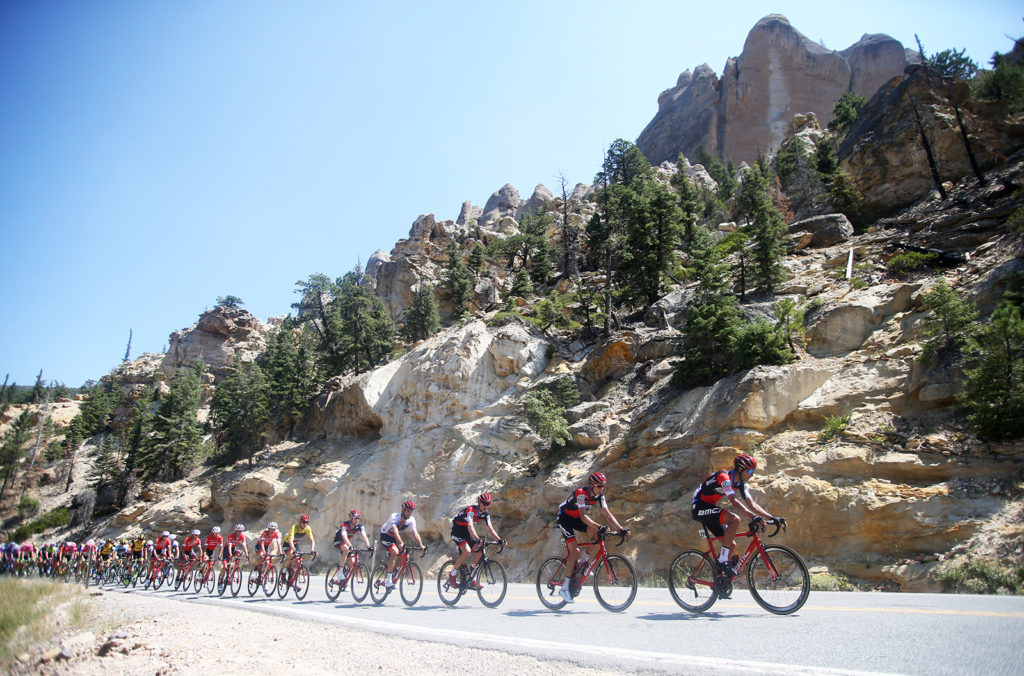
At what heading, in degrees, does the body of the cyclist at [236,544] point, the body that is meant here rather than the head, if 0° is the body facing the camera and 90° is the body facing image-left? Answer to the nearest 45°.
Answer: approximately 315°

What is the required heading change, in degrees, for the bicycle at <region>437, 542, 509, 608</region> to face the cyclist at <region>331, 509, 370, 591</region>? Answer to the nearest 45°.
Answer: approximately 180°

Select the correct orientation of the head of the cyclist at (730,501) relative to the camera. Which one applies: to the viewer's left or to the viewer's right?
to the viewer's right

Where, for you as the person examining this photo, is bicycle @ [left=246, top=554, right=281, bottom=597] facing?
facing the viewer and to the right of the viewer

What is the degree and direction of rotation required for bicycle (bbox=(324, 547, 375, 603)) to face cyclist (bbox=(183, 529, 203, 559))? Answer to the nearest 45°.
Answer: approximately 180°

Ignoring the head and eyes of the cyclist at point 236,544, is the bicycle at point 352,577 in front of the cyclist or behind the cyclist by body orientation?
in front

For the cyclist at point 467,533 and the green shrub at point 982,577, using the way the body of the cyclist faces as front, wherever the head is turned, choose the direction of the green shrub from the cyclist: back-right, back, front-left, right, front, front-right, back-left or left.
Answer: front-left

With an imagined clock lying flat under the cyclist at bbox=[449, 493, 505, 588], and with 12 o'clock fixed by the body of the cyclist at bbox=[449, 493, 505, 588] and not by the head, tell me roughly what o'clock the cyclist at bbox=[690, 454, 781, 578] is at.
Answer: the cyclist at bbox=[690, 454, 781, 578] is roughly at 12 o'clock from the cyclist at bbox=[449, 493, 505, 588].

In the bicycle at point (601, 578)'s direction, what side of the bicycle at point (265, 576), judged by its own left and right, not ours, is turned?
front

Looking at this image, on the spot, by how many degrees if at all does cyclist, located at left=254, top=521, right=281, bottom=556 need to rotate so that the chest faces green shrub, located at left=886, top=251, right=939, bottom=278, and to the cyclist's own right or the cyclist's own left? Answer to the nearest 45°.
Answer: approximately 45° to the cyclist's own left

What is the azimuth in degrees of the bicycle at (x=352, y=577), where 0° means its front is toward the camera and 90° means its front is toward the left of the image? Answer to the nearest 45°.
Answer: approximately 315°
